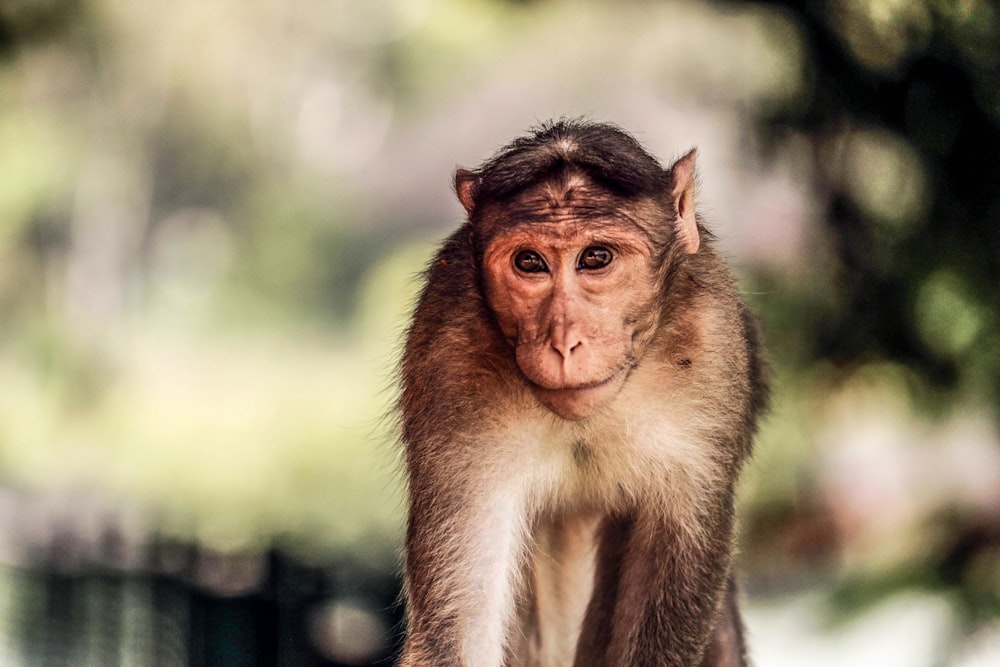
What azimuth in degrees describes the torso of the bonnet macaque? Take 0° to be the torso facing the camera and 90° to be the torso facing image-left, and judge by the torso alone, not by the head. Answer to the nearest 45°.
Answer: approximately 0°
